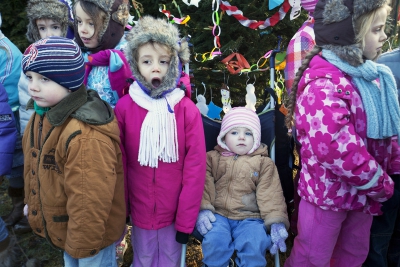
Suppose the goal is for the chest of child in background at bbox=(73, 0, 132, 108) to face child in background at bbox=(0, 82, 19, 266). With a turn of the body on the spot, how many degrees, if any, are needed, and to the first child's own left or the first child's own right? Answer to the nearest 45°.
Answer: approximately 45° to the first child's own right

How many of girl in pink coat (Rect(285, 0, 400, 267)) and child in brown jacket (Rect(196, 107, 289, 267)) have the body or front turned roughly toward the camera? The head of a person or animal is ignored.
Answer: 1

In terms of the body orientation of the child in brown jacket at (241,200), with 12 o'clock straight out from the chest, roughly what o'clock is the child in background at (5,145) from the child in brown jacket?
The child in background is roughly at 3 o'clock from the child in brown jacket.

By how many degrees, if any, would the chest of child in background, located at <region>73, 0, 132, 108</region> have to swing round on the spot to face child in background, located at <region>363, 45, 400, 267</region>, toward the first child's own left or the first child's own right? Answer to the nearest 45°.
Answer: approximately 90° to the first child's own left

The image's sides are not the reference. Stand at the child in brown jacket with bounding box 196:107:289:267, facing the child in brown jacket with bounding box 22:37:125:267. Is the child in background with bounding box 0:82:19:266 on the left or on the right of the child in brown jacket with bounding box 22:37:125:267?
right

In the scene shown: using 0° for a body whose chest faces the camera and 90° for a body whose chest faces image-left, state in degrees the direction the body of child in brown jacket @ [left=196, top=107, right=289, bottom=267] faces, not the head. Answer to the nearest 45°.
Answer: approximately 0°
